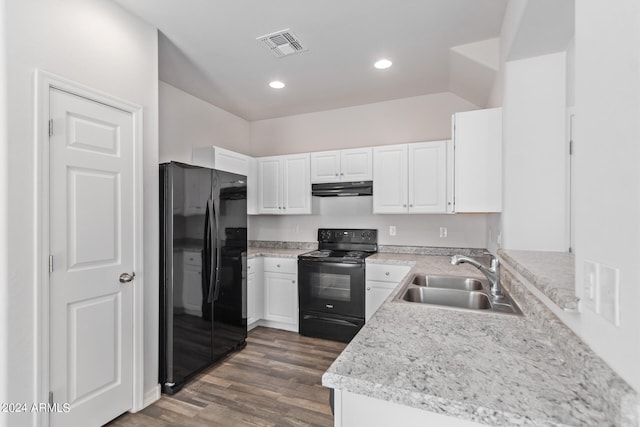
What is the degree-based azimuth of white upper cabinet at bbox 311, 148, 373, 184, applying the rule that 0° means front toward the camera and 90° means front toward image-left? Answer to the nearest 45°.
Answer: approximately 0°

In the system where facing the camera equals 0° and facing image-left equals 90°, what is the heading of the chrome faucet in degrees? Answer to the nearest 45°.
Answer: approximately 90°

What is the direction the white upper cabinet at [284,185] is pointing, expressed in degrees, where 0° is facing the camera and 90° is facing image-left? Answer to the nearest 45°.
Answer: approximately 0°

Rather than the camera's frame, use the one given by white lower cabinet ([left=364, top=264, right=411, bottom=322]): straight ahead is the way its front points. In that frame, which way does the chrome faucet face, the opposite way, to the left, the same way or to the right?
to the right

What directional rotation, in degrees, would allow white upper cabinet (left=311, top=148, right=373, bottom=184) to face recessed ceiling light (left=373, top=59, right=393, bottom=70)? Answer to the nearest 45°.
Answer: approximately 45° to its left

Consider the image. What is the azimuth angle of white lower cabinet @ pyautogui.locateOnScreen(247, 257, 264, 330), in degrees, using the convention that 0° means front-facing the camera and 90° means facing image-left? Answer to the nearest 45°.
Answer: approximately 315°
